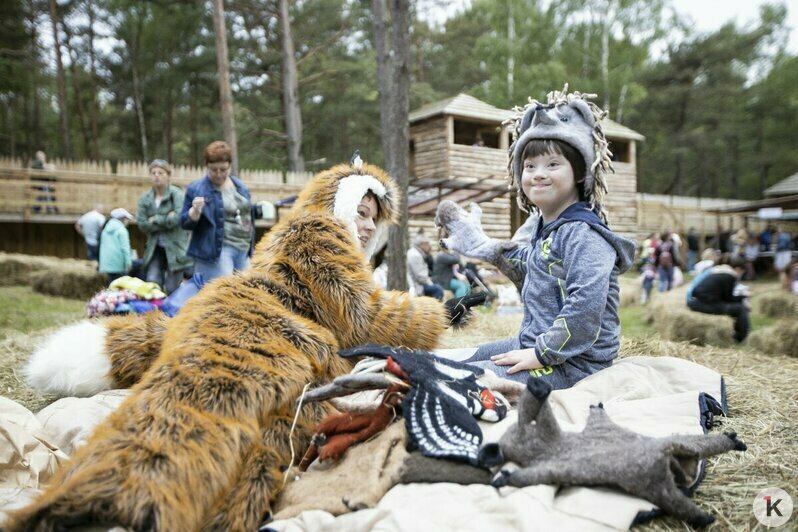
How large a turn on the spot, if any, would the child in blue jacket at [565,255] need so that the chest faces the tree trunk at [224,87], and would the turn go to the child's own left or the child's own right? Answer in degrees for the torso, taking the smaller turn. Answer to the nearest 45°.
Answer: approximately 90° to the child's own right

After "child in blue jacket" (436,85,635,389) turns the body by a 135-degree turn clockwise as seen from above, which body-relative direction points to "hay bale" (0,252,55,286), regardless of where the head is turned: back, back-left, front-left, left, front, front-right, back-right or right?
front-left

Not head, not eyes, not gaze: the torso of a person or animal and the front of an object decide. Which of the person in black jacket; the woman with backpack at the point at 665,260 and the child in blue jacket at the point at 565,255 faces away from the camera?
the woman with backpack

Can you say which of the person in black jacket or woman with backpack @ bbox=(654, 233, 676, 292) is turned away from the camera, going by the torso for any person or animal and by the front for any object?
the woman with backpack

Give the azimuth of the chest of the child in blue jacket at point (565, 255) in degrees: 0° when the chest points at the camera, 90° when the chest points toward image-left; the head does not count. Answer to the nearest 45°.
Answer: approximately 45°

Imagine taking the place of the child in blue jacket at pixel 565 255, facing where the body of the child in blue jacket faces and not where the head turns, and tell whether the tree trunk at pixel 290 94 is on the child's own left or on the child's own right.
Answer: on the child's own right

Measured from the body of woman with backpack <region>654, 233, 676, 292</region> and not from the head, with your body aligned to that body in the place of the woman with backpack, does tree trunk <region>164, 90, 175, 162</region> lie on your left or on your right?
on your left

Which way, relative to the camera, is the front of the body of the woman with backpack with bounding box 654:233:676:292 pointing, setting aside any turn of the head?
away from the camera

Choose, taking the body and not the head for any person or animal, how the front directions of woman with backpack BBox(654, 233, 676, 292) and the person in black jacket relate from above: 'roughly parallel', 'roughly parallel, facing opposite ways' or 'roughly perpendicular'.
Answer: roughly perpendicular

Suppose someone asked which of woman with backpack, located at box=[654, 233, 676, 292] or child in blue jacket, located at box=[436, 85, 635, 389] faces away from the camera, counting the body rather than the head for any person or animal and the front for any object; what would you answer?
the woman with backpack
